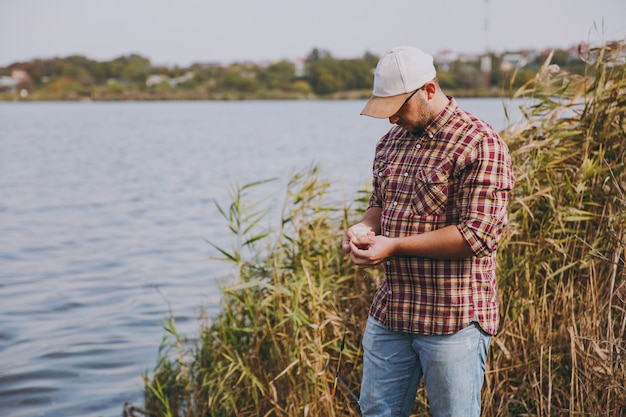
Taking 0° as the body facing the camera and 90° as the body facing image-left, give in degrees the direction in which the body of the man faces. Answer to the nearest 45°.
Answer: approximately 45°
